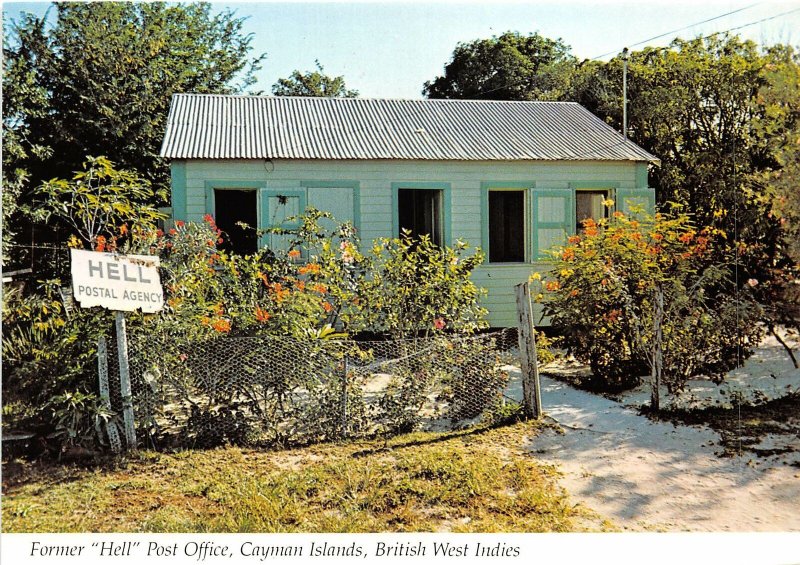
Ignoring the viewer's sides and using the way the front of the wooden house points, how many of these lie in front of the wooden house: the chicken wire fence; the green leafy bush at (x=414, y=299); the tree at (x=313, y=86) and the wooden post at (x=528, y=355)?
3

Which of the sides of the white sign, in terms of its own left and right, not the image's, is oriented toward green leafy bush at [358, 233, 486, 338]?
left

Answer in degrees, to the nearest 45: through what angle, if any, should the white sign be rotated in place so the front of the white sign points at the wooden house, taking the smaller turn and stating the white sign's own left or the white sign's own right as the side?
approximately 135° to the white sign's own left

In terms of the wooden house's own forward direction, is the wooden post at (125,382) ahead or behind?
ahead

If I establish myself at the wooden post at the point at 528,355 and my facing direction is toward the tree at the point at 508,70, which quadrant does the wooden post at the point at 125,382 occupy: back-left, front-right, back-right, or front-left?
back-left

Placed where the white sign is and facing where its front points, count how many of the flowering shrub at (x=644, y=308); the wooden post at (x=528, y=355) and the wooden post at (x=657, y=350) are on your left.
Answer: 3

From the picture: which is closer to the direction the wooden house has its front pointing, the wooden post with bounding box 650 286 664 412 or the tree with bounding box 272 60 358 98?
the wooden post

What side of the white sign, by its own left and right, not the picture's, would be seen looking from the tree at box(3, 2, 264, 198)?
back

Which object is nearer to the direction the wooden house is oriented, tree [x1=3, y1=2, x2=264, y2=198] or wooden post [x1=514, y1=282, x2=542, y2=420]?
the wooden post

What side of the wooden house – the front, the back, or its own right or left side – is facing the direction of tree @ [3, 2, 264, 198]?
right

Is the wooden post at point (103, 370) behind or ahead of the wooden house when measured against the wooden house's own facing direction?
ahead

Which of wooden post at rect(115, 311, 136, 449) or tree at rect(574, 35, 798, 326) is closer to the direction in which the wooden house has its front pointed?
the wooden post

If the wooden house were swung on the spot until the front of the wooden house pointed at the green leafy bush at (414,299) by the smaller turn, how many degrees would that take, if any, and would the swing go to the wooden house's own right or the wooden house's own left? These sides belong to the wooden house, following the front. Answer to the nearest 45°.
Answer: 0° — it already faces it

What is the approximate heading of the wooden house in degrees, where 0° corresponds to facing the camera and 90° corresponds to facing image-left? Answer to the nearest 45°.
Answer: approximately 0°

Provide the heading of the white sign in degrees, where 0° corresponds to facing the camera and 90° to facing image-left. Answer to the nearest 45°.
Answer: approximately 0°
